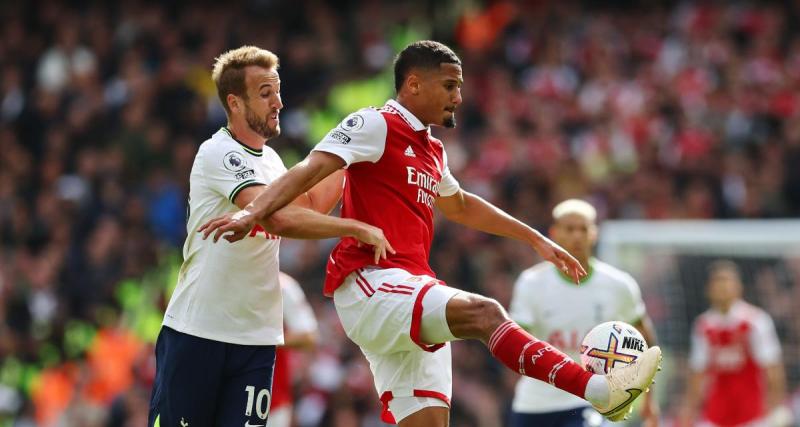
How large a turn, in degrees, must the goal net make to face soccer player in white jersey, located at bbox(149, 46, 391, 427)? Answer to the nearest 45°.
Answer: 0° — it already faces them

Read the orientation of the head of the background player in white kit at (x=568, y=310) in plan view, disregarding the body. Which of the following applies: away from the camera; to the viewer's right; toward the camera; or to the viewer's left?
toward the camera

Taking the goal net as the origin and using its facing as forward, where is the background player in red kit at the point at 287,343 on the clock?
The background player in red kit is roughly at 1 o'clock from the goal net.

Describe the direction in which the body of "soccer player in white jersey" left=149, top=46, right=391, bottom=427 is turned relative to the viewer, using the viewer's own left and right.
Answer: facing to the right of the viewer

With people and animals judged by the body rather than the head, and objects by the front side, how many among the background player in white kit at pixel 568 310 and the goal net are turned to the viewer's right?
0

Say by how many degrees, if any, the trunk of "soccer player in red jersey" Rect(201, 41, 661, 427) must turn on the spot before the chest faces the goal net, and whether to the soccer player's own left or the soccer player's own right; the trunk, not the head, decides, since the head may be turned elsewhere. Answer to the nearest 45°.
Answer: approximately 90° to the soccer player's own left

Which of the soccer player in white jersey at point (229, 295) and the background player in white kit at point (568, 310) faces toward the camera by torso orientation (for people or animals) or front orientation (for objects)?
the background player in white kit

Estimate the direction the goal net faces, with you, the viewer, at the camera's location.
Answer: facing the viewer

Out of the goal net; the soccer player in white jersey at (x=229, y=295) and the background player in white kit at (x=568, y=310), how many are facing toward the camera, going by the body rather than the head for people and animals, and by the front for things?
2

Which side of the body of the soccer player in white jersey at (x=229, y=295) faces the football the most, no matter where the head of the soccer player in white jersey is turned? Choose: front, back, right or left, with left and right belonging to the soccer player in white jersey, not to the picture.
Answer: front

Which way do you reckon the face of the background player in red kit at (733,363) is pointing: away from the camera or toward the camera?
toward the camera

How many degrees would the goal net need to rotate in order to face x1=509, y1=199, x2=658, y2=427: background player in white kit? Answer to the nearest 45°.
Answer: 0° — it already faces them

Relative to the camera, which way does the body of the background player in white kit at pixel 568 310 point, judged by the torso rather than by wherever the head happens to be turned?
toward the camera

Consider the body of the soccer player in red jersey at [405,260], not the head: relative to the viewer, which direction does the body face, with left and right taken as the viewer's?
facing the viewer and to the right of the viewer
